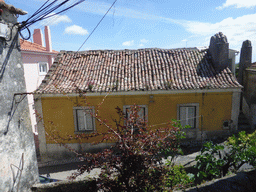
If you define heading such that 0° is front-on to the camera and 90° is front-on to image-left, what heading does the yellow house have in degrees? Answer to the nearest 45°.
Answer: approximately 0°

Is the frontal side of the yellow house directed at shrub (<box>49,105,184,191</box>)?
yes

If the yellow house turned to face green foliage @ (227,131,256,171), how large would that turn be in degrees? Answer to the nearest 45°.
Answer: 0° — it already faces it

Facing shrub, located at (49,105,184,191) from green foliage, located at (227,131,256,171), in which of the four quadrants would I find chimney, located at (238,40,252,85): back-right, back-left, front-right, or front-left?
back-right

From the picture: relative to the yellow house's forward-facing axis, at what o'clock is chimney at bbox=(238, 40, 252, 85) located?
The chimney is roughly at 8 o'clock from the yellow house.

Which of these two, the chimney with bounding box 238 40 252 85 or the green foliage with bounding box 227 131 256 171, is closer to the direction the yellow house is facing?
the green foliage

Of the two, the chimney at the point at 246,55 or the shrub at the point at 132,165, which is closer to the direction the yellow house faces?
the shrub
